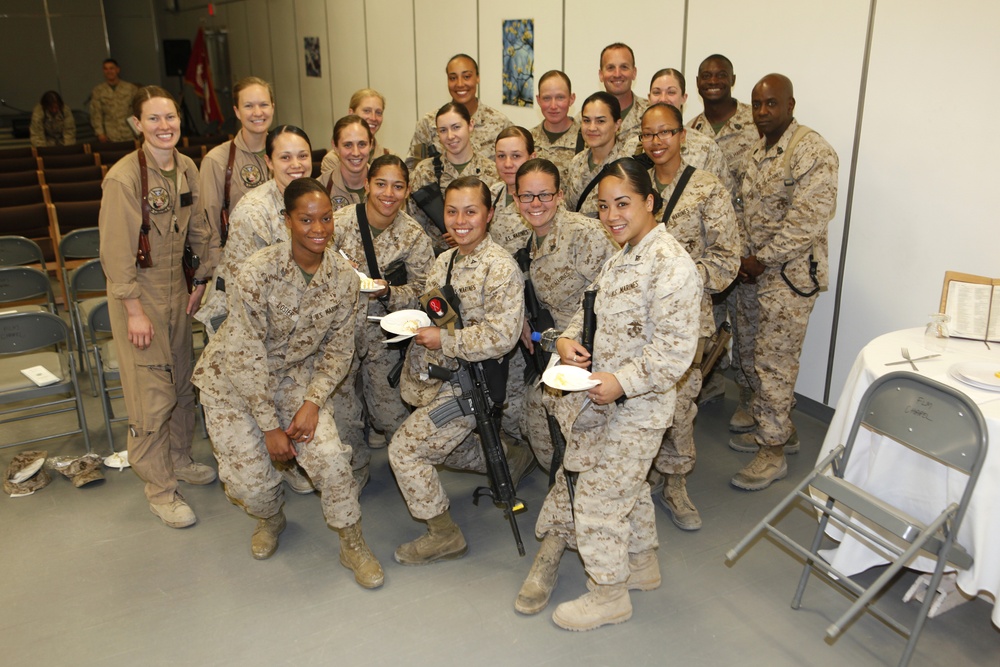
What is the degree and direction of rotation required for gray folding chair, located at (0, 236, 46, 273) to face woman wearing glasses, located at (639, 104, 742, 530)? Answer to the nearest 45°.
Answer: approximately 135° to its right

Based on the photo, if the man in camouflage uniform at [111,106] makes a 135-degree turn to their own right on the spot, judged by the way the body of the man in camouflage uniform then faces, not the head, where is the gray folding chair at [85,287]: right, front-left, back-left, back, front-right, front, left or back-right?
back-left

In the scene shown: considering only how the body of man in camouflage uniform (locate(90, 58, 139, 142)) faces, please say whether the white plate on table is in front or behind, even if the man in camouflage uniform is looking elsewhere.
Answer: in front

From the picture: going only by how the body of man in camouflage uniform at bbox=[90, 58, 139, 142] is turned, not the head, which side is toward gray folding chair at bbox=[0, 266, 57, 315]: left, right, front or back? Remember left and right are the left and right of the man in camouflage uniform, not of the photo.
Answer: front

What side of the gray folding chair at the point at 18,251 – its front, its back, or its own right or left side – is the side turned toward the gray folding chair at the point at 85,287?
back

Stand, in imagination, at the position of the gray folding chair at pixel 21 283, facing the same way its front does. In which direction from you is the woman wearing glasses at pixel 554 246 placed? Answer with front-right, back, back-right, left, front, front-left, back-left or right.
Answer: back-right

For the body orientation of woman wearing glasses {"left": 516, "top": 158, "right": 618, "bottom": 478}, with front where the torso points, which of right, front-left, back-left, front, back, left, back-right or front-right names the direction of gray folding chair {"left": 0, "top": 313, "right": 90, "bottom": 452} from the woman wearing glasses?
front-right

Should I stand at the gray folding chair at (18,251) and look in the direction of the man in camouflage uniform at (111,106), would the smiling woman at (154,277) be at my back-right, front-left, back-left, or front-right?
back-right

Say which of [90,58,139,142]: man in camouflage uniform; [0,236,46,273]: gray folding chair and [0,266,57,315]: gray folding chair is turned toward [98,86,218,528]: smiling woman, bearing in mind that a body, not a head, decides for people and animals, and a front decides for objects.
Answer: the man in camouflage uniform

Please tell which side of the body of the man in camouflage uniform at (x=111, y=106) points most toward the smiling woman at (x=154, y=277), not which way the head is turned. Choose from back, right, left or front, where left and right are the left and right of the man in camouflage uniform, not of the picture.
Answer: front
